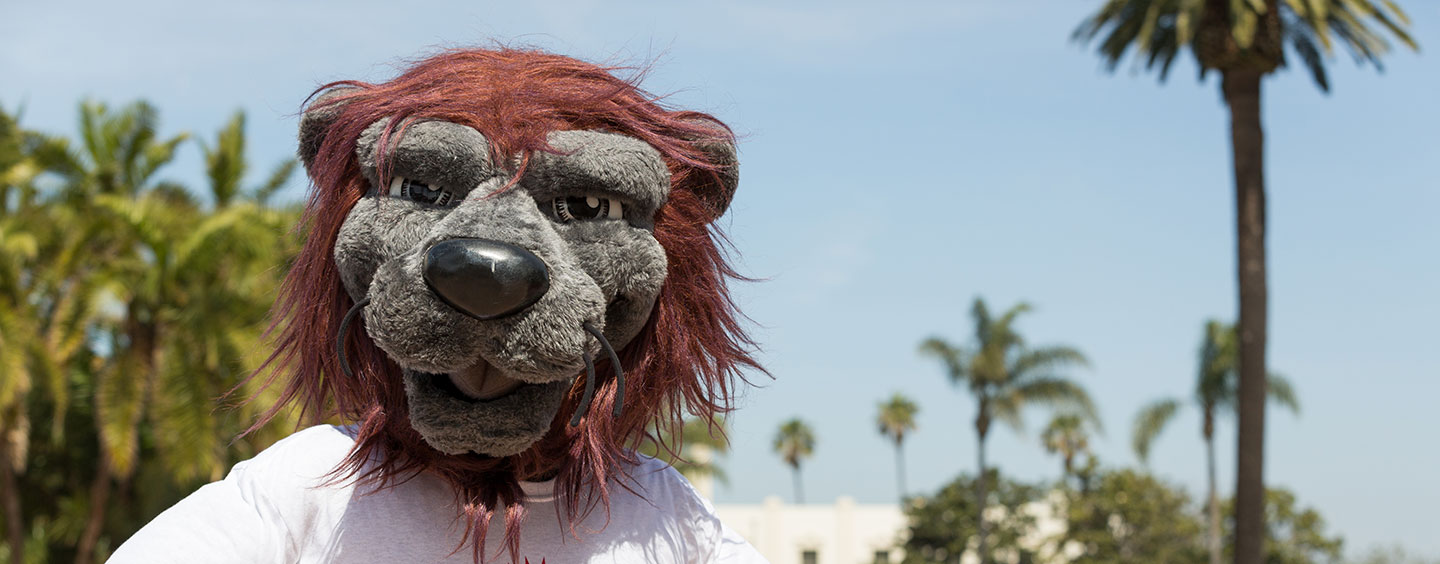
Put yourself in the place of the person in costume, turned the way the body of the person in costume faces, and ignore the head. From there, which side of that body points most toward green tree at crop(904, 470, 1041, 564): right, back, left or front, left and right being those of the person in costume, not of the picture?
back

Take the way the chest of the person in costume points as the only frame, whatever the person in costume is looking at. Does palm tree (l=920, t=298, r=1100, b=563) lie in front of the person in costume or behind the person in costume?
behind

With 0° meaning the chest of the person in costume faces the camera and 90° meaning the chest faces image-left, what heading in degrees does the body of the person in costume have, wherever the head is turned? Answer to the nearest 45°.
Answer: approximately 0°

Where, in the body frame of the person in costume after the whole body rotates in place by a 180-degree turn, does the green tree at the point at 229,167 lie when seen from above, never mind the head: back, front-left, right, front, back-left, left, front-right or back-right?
front

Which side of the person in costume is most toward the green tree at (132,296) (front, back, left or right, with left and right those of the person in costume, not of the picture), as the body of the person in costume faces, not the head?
back

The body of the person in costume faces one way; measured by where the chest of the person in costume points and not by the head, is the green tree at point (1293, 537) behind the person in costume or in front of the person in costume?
behind

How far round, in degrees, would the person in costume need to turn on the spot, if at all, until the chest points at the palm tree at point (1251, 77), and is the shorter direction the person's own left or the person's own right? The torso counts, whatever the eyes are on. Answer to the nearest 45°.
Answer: approximately 135° to the person's own left
